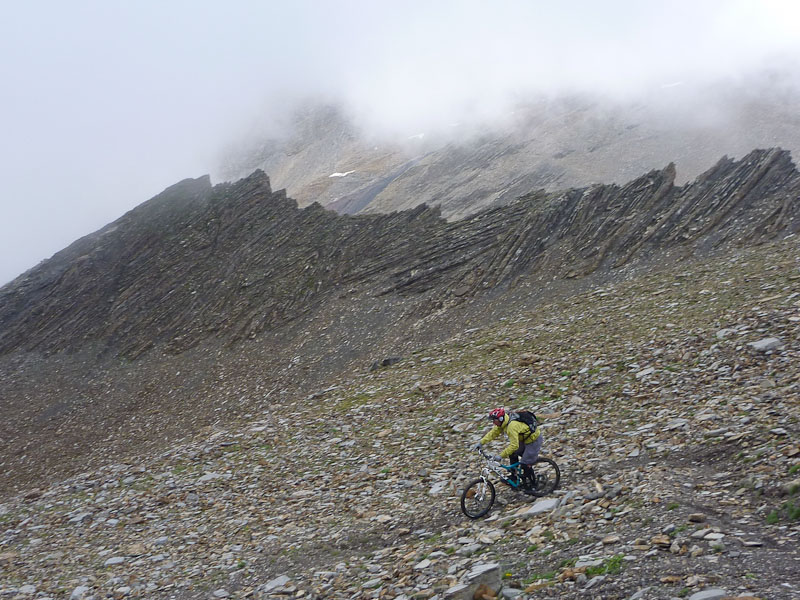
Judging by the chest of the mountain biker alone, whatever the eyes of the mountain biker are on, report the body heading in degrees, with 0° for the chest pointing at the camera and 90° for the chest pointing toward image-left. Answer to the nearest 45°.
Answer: approximately 45°

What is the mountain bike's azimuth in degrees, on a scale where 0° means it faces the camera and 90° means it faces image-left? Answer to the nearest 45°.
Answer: approximately 90°

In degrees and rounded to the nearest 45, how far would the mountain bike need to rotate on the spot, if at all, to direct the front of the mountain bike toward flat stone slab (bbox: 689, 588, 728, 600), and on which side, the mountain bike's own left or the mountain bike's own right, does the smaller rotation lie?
approximately 90° to the mountain bike's own left
